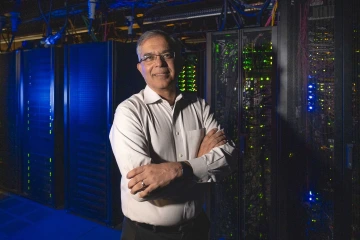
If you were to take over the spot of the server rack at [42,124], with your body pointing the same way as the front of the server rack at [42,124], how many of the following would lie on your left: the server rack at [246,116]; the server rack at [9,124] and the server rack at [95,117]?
2

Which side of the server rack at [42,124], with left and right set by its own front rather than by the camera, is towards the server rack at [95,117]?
left

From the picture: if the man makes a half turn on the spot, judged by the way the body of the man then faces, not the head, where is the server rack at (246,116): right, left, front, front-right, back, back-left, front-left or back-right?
right

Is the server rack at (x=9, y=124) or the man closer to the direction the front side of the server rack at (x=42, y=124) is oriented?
the man

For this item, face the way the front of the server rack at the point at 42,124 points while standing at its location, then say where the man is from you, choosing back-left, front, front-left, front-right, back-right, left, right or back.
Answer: front-left

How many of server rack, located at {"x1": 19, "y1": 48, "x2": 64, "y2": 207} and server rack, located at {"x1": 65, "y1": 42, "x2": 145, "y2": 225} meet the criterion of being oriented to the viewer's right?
0

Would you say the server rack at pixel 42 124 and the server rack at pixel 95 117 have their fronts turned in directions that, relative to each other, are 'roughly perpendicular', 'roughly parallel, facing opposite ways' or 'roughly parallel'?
roughly parallel

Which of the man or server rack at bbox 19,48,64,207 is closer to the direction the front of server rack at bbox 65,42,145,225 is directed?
the man

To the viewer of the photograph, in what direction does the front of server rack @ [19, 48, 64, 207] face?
facing the viewer and to the left of the viewer

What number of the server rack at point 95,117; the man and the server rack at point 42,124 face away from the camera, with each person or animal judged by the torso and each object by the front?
0

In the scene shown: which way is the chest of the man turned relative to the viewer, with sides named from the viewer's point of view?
facing the viewer and to the right of the viewer

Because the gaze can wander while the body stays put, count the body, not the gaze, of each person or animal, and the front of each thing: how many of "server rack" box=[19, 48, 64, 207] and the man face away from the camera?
0

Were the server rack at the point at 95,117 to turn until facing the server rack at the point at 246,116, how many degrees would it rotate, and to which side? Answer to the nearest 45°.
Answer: approximately 90° to its left

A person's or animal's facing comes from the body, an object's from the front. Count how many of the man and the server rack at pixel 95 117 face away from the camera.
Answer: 0
